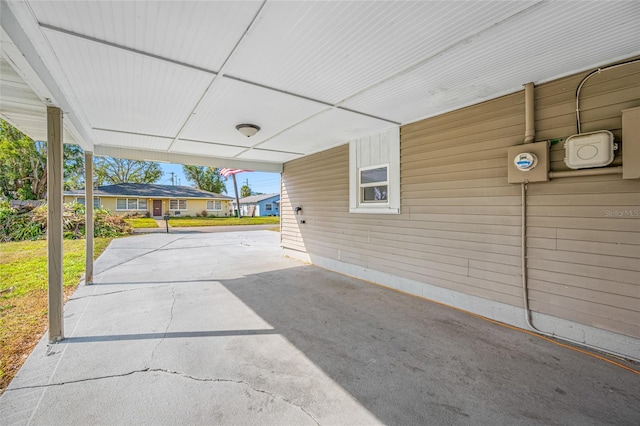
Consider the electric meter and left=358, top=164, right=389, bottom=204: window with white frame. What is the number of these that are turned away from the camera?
0

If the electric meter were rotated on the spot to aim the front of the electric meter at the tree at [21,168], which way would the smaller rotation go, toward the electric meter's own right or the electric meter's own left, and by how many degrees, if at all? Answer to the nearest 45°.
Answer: approximately 45° to the electric meter's own right

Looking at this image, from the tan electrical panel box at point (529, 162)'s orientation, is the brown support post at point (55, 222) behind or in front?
in front

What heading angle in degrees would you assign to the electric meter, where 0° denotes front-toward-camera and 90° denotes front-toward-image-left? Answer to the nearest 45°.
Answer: approximately 45°

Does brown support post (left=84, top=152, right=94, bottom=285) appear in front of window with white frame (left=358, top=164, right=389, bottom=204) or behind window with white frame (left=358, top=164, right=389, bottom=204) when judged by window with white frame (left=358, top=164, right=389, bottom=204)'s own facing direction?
in front

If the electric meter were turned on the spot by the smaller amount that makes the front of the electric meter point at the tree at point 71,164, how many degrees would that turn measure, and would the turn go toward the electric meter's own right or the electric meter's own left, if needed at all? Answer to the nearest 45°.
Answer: approximately 45° to the electric meter's own right

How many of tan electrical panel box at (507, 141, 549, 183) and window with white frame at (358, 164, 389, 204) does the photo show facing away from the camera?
0

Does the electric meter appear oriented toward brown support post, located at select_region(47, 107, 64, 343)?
yes

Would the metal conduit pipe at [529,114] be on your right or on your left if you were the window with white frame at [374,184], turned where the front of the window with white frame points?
on your left

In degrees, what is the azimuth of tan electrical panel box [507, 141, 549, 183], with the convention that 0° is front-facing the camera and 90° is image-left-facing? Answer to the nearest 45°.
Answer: approximately 45°
